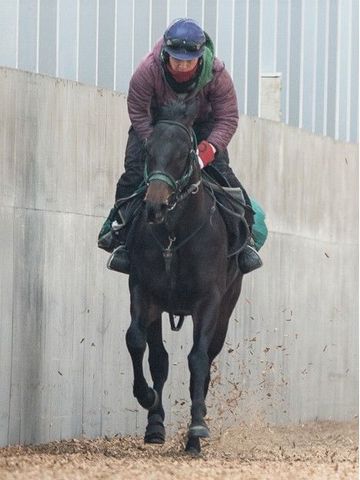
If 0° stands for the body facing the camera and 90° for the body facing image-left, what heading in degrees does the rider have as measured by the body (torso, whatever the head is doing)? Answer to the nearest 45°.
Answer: approximately 0°
